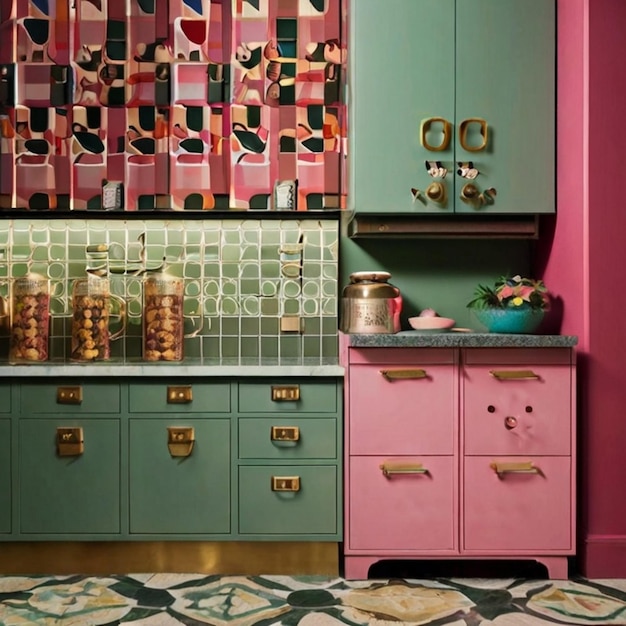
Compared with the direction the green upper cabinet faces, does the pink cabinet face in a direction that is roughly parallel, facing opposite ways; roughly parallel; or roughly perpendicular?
roughly parallel

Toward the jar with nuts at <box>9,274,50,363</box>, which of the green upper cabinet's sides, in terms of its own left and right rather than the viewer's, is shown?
right

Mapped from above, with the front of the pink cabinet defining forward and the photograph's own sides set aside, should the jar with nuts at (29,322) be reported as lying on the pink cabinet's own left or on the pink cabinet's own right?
on the pink cabinet's own right

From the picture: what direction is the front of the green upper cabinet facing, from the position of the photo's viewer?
facing the viewer

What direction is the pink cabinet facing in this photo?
toward the camera

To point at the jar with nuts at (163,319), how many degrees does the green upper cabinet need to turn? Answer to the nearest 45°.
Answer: approximately 90° to its right

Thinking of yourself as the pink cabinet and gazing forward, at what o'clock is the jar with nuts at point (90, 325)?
The jar with nuts is roughly at 3 o'clock from the pink cabinet.

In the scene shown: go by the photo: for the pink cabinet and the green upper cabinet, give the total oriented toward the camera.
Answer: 2

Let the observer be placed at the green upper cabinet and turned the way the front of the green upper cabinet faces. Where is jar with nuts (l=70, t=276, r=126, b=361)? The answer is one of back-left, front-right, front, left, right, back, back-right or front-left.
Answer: right

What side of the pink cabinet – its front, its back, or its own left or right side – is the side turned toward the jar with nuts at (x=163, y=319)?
right
